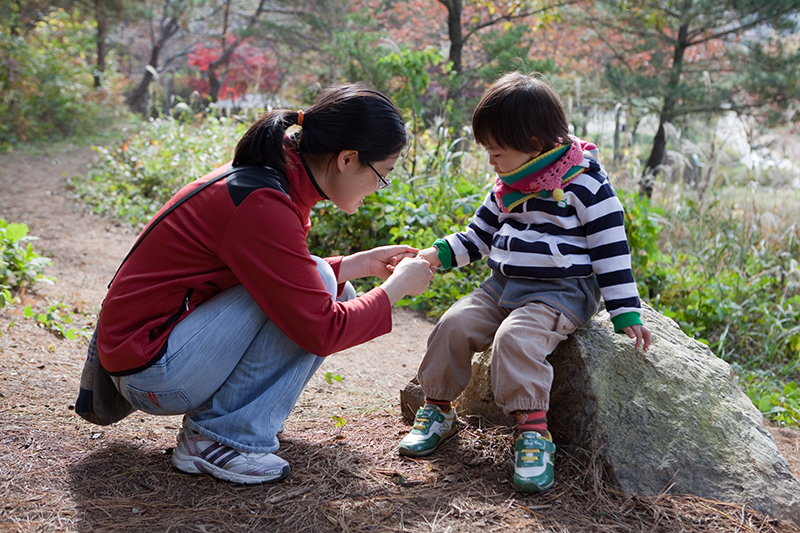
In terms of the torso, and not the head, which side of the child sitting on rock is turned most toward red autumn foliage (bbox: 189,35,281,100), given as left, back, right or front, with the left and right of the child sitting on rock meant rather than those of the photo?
right

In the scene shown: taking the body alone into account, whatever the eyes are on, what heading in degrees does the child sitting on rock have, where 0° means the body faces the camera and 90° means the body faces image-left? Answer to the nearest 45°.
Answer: approximately 45°

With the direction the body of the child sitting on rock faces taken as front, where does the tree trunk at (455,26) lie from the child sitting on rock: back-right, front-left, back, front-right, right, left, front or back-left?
back-right

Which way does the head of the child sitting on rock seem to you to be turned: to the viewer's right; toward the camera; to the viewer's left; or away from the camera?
to the viewer's left

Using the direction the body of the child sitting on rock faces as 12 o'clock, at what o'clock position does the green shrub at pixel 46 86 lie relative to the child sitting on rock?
The green shrub is roughly at 3 o'clock from the child sitting on rock.

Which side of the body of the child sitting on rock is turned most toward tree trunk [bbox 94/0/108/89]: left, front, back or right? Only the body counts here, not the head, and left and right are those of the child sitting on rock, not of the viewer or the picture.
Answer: right
